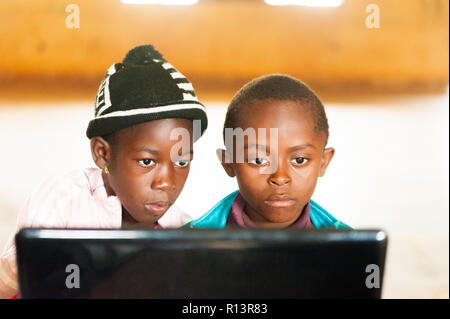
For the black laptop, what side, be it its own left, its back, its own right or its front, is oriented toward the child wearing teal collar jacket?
front

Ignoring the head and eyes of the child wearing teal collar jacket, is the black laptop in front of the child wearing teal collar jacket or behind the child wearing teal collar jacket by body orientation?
in front

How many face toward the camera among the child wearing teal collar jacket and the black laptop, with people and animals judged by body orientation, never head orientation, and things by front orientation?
1

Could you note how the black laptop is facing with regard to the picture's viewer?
facing away from the viewer

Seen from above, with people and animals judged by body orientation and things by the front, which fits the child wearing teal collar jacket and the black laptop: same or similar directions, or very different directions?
very different directions

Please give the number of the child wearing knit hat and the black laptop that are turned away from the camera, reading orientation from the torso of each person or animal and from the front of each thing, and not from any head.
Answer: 1

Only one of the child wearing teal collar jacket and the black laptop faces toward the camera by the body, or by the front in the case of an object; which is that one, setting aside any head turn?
the child wearing teal collar jacket

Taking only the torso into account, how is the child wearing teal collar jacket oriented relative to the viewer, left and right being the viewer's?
facing the viewer

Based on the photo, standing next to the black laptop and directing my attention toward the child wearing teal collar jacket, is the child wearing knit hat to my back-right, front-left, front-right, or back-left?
front-left

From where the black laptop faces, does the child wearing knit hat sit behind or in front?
in front

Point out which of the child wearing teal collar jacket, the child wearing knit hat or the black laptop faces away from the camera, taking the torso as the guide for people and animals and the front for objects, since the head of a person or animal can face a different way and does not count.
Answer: the black laptop

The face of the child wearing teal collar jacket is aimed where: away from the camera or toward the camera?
toward the camera

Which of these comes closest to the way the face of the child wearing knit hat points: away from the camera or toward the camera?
toward the camera

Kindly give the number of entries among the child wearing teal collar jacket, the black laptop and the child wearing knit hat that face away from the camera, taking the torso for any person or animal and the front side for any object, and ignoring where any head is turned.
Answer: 1

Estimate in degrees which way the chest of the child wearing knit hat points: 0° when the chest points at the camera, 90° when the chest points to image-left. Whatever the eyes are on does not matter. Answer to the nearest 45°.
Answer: approximately 315°
